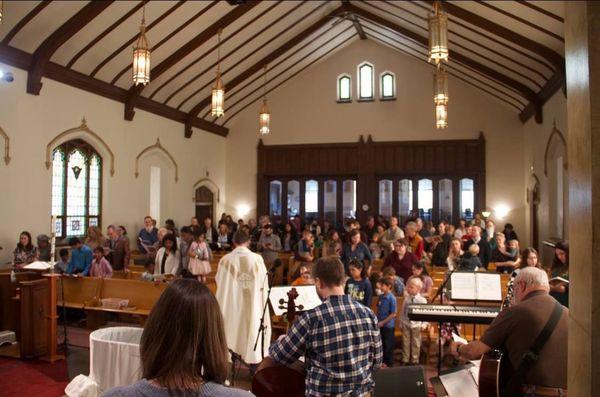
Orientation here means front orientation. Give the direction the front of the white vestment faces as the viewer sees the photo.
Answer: away from the camera

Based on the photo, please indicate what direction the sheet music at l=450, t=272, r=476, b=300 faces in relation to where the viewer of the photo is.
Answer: facing the viewer

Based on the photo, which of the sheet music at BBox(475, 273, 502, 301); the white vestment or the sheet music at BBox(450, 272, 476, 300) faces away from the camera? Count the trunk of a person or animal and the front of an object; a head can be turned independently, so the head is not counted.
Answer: the white vestment

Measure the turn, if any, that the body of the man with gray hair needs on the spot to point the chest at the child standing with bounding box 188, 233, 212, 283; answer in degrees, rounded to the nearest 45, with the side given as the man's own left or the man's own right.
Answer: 0° — they already face them

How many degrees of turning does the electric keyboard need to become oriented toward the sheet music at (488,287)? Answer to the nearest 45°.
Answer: approximately 135° to its left

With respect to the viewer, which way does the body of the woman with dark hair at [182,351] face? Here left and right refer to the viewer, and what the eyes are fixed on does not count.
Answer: facing away from the viewer

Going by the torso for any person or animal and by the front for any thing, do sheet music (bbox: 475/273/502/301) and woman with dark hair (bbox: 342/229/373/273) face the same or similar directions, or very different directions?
same or similar directions

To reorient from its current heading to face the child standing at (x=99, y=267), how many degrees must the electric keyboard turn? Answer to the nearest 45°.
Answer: approximately 135° to its right

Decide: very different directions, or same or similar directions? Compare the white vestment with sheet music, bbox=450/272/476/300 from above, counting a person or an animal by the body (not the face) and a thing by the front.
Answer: very different directions

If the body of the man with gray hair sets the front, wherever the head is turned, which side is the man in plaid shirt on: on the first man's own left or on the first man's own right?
on the first man's own left

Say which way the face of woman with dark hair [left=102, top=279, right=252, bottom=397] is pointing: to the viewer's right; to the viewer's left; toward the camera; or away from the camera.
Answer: away from the camera

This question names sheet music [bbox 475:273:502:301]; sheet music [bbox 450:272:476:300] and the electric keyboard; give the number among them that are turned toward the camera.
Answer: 3

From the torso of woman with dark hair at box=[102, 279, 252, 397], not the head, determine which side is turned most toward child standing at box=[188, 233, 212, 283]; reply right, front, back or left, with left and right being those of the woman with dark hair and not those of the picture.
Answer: front

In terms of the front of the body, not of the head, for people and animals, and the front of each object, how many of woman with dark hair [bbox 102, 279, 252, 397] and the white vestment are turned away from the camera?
2

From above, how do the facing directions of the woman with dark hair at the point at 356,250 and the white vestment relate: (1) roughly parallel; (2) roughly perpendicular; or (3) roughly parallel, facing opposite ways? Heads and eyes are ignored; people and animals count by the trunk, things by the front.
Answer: roughly parallel, facing opposite ways

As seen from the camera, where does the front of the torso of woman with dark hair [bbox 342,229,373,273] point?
toward the camera

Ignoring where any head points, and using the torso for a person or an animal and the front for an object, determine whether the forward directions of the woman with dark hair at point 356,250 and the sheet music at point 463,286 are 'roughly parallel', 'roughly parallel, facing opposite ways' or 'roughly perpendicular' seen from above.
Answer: roughly parallel

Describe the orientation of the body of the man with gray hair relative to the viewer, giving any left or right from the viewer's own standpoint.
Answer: facing away from the viewer and to the left of the viewer

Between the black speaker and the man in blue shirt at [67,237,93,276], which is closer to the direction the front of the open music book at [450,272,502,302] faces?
the black speaker

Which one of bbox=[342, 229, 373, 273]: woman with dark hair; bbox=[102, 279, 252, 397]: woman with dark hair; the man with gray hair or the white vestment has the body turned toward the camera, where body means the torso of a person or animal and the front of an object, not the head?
bbox=[342, 229, 373, 273]: woman with dark hair
